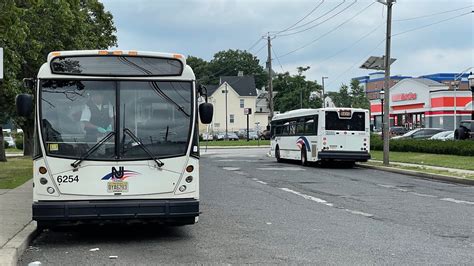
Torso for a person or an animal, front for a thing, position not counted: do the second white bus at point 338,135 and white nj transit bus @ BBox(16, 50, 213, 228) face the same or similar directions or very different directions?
very different directions

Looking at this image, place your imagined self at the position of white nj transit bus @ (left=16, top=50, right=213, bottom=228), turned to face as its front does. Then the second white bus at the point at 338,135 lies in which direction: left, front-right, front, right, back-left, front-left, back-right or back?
back-left

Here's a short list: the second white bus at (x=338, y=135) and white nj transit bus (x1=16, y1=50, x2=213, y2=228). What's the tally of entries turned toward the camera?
1

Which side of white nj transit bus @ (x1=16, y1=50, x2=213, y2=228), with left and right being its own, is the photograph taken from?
front

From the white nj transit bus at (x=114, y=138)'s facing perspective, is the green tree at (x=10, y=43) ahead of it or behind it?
behind

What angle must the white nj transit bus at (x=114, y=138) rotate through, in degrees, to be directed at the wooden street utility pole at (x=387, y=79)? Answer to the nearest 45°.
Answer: approximately 135° to its left
